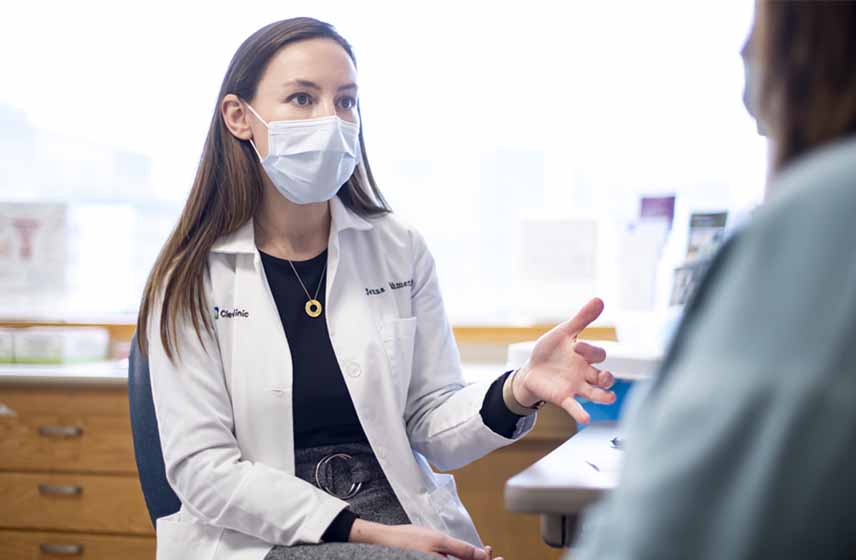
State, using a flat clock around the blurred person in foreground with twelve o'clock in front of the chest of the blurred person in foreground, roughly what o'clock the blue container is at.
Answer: The blue container is roughly at 1 o'clock from the blurred person in foreground.

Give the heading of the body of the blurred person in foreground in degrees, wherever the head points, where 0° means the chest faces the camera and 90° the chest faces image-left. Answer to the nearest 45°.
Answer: approximately 135°

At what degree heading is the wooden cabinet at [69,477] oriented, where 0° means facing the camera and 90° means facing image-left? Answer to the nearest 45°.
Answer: approximately 0°

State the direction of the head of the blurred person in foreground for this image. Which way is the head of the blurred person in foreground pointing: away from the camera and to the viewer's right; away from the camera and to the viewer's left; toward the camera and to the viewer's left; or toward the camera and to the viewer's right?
away from the camera and to the viewer's left

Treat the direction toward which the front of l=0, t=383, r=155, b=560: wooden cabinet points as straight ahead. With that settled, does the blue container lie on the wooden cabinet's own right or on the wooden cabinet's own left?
on the wooden cabinet's own left

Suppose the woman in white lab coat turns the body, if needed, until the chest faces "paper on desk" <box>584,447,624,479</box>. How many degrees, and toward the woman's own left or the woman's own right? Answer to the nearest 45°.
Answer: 0° — they already face it

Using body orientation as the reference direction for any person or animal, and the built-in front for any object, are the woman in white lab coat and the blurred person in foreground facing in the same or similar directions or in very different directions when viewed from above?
very different directions

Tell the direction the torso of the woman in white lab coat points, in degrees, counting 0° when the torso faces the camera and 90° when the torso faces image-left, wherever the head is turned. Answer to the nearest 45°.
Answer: approximately 315°

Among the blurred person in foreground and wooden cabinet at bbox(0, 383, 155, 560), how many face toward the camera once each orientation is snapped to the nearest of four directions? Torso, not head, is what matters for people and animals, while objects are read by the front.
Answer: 1

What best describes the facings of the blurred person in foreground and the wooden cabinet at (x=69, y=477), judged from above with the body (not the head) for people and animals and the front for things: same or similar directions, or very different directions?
very different directions

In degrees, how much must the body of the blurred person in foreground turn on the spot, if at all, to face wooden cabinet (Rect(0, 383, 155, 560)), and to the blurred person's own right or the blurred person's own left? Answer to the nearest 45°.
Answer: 0° — they already face it

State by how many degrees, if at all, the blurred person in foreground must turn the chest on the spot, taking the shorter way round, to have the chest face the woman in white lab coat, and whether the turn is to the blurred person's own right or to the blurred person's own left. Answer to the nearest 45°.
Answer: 0° — they already face them

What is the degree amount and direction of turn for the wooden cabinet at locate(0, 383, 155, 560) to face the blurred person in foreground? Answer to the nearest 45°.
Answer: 0° — it already faces them
